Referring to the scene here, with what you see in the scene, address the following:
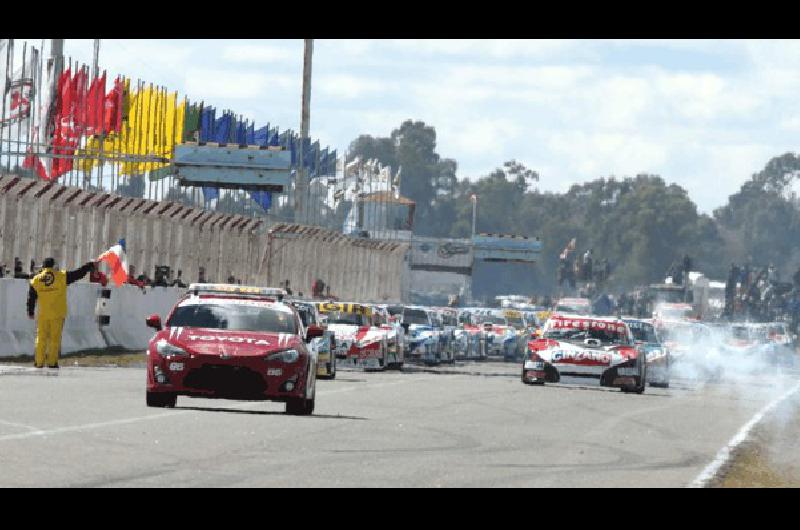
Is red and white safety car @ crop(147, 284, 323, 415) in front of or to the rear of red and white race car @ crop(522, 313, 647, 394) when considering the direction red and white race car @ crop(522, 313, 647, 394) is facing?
in front

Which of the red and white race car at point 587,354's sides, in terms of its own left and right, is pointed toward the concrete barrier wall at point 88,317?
right

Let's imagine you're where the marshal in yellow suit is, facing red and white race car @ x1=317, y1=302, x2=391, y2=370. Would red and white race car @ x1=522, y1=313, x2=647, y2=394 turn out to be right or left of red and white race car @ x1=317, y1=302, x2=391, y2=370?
right

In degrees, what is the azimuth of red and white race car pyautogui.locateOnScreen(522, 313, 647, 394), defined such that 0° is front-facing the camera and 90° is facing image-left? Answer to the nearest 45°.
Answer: approximately 0°

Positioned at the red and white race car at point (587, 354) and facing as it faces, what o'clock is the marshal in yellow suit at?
The marshal in yellow suit is roughly at 2 o'clock from the red and white race car.

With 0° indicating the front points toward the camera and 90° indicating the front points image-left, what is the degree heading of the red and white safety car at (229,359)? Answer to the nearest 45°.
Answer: approximately 0°

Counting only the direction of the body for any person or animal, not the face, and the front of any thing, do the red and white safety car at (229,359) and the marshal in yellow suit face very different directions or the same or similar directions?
very different directions
